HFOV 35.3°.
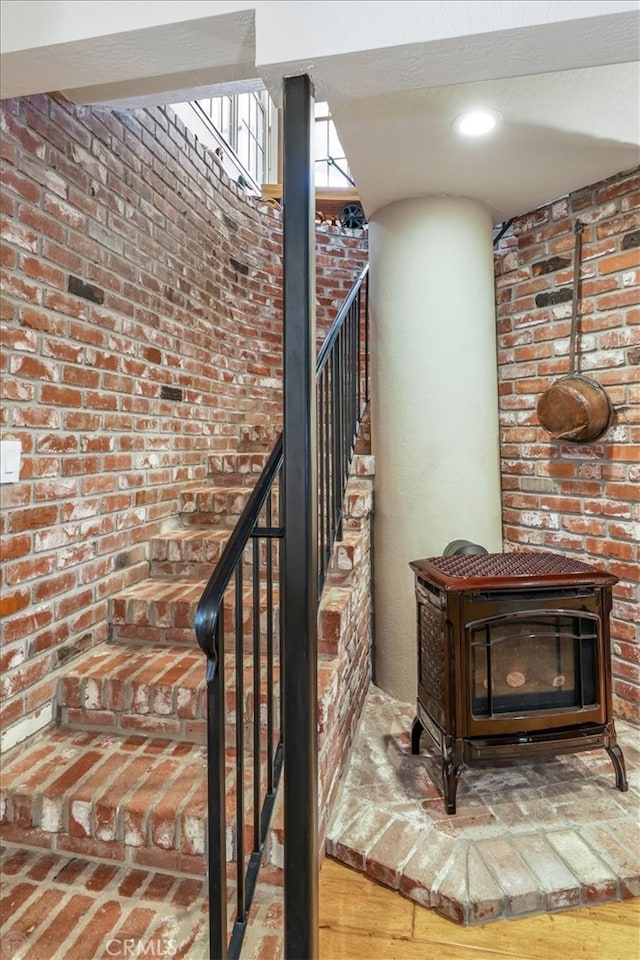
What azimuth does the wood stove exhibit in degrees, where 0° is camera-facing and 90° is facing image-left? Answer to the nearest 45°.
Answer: approximately 0°

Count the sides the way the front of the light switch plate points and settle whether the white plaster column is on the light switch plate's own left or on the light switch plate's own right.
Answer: on the light switch plate's own left

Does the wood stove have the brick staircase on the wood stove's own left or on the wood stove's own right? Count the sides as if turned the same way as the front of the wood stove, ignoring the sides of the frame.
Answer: on the wood stove's own right

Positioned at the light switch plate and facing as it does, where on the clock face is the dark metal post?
The dark metal post is roughly at 12 o'clock from the light switch plate.

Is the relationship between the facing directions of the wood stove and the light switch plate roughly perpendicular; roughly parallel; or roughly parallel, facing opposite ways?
roughly perpendicular

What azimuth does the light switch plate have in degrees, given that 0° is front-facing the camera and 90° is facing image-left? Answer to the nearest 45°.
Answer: approximately 315°

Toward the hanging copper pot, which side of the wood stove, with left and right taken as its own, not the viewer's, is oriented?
back
